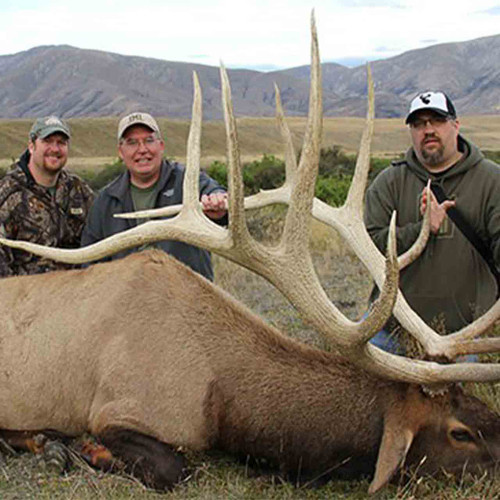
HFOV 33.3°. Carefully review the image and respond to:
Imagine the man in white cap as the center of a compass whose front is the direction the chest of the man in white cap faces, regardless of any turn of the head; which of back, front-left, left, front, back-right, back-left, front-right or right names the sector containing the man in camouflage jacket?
right

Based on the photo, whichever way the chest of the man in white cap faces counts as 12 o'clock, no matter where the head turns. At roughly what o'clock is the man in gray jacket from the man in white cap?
The man in gray jacket is roughly at 3 o'clock from the man in white cap.

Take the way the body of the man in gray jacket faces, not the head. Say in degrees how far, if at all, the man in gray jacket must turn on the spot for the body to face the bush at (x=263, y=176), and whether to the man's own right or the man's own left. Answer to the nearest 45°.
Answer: approximately 180°

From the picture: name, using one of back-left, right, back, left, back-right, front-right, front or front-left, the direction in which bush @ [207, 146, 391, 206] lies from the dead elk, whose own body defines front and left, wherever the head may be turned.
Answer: left

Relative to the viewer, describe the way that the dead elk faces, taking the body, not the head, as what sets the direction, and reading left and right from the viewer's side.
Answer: facing to the right of the viewer

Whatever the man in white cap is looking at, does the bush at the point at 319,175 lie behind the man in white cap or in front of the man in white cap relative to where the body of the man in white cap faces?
behind

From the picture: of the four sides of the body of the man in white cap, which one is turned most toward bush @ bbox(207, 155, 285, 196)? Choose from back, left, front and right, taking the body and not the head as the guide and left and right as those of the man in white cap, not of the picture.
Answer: back

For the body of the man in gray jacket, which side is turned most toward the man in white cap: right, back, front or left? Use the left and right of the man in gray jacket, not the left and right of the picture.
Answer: left
